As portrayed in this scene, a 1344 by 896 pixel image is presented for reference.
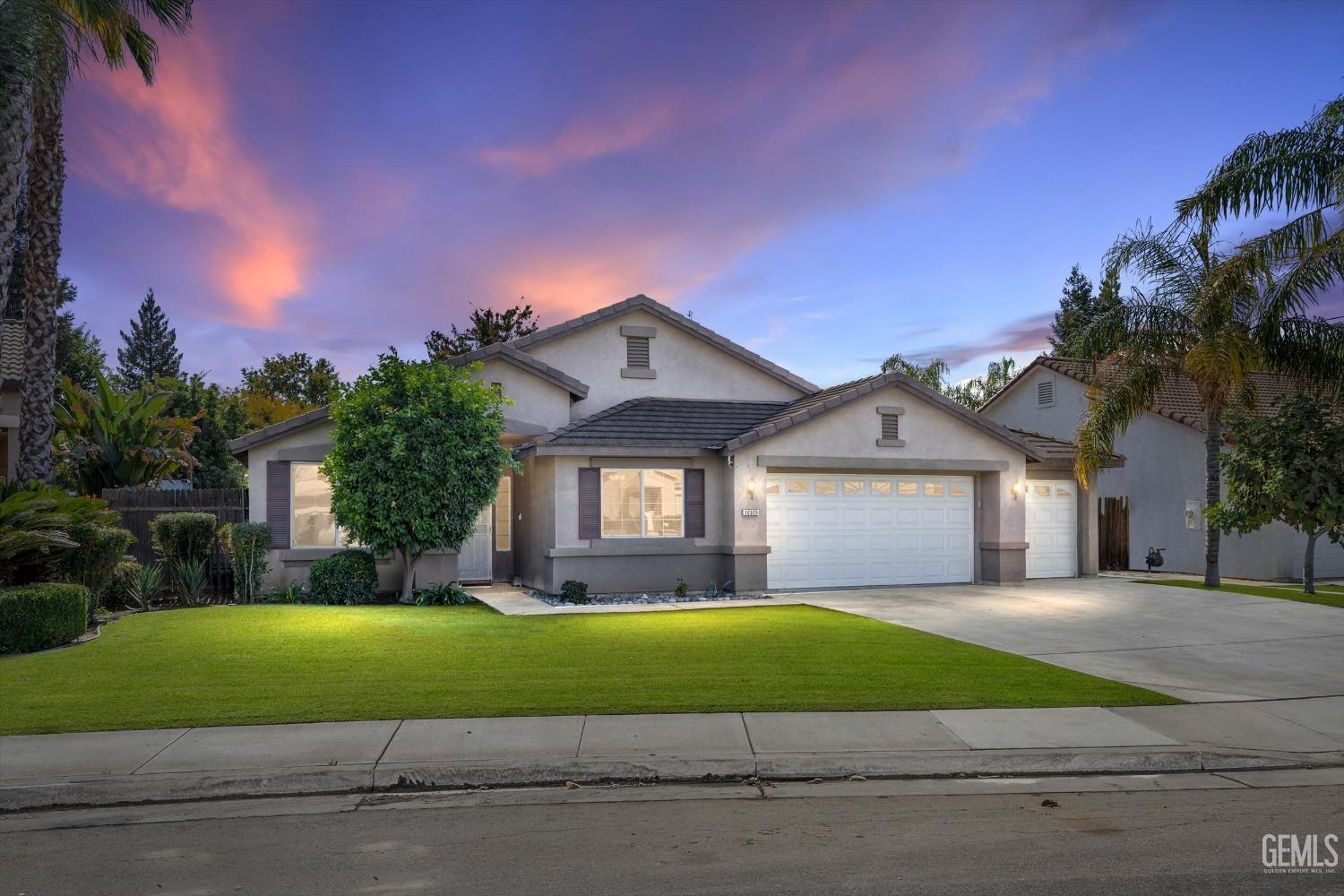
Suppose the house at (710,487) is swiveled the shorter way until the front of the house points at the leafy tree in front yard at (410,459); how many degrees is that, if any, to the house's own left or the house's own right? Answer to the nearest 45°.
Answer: approximately 45° to the house's own right

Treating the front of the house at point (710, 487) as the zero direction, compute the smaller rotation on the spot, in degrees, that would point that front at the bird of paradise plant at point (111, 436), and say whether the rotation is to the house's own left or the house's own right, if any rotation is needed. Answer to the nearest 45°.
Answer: approximately 90° to the house's own right

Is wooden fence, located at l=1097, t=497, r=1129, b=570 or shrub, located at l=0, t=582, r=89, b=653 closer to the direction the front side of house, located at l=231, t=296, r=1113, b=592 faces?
the shrub

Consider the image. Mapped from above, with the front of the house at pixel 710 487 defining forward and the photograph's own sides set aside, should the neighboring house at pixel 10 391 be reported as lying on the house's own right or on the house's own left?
on the house's own right

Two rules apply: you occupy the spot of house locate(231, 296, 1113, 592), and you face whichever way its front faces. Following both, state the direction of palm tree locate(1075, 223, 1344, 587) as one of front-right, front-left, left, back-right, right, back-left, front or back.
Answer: left

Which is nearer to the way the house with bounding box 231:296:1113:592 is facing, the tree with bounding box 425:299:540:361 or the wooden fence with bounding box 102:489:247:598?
the wooden fence

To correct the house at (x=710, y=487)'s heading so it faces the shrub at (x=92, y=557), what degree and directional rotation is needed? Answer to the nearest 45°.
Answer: approximately 45° to its right

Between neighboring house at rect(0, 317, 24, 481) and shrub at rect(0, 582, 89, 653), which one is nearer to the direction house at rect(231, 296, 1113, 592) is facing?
the shrub

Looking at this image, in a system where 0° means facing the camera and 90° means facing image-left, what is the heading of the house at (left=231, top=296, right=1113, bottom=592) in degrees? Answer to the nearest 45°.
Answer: approximately 0°

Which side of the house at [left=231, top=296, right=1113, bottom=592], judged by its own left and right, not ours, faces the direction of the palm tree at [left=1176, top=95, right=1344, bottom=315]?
left

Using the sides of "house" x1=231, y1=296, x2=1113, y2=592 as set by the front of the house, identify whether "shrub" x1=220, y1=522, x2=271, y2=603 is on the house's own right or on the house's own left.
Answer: on the house's own right
